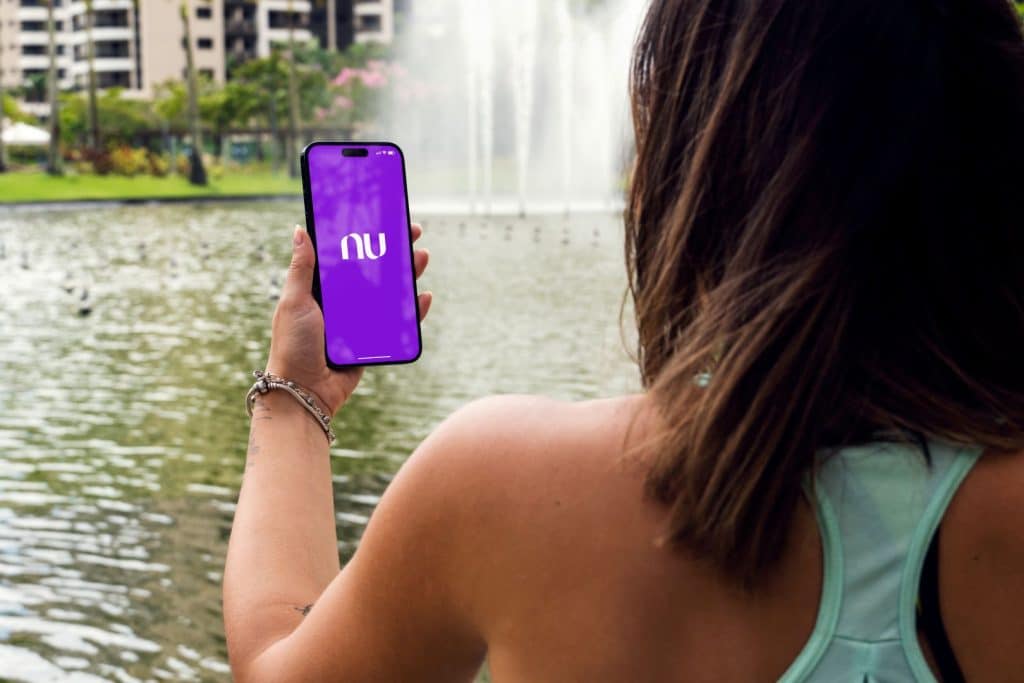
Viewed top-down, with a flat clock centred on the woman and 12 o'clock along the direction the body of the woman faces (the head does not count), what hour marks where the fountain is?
The fountain is roughly at 12 o'clock from the woman.

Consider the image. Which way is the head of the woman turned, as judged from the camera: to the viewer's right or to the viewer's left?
to the viewer's left

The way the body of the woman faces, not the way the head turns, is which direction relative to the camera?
away from the camera
